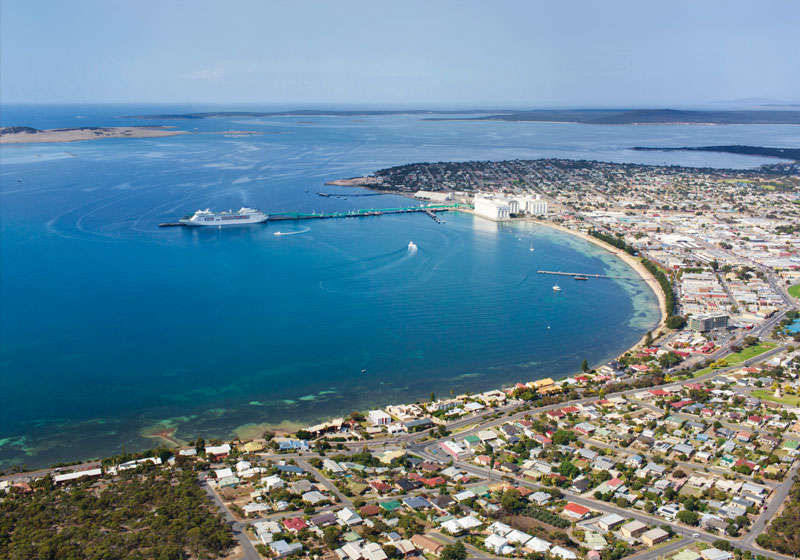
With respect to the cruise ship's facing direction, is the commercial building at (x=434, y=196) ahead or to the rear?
to the rear

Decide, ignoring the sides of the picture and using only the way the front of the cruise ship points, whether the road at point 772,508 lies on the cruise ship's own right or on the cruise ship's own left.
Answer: on the cruise ship's own left

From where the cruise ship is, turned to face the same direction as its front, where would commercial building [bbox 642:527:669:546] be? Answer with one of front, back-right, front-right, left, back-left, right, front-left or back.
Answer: left

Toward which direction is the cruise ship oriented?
to the viewer's left

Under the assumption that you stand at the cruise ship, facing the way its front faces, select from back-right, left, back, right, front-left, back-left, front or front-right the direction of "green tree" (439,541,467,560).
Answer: left

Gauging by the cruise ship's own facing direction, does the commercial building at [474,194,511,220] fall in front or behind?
behind

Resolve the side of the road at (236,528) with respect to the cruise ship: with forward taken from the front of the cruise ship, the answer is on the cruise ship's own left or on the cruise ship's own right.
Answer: on the cruise ship's own left

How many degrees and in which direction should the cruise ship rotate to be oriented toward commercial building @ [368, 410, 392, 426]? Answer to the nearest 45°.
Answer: approximately 90° to its left

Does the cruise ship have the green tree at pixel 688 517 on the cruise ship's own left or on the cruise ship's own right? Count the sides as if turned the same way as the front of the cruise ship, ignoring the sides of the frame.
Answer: on the cruise ship's own left

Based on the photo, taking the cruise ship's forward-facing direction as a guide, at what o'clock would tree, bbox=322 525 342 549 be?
The tree is roughly at 9 o'clock from the cruise ship.

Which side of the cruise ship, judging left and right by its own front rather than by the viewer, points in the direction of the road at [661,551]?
left
